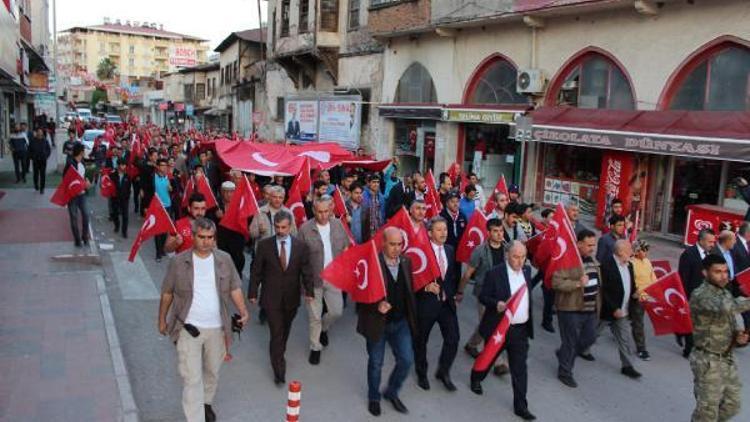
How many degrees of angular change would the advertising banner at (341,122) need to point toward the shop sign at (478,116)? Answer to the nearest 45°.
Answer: approximately 45° to its left

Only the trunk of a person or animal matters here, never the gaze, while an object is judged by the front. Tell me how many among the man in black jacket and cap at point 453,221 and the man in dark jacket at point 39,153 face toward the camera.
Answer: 2

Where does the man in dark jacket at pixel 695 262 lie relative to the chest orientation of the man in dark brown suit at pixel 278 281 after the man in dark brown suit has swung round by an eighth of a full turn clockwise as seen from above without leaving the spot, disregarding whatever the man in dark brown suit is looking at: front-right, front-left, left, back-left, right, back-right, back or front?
back-left

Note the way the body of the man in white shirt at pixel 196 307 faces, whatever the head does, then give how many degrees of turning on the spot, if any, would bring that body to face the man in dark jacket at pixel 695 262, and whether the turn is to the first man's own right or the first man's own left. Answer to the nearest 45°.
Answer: approximately 90° to the first man's own left

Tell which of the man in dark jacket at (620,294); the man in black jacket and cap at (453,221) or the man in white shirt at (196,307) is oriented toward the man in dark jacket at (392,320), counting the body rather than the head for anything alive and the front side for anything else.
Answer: the man in black jacket and cap

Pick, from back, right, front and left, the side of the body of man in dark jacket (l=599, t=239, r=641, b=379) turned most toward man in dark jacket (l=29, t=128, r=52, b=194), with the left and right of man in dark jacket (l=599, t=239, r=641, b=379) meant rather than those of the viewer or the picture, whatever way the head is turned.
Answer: back

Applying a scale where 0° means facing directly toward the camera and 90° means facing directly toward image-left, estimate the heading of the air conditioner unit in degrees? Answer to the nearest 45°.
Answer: approximately 45°

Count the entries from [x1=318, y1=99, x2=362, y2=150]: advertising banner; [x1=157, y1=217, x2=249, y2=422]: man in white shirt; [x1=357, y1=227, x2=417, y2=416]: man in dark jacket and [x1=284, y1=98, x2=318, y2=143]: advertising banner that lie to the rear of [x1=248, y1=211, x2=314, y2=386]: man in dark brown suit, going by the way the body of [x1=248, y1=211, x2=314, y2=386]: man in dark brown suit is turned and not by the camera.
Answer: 2
